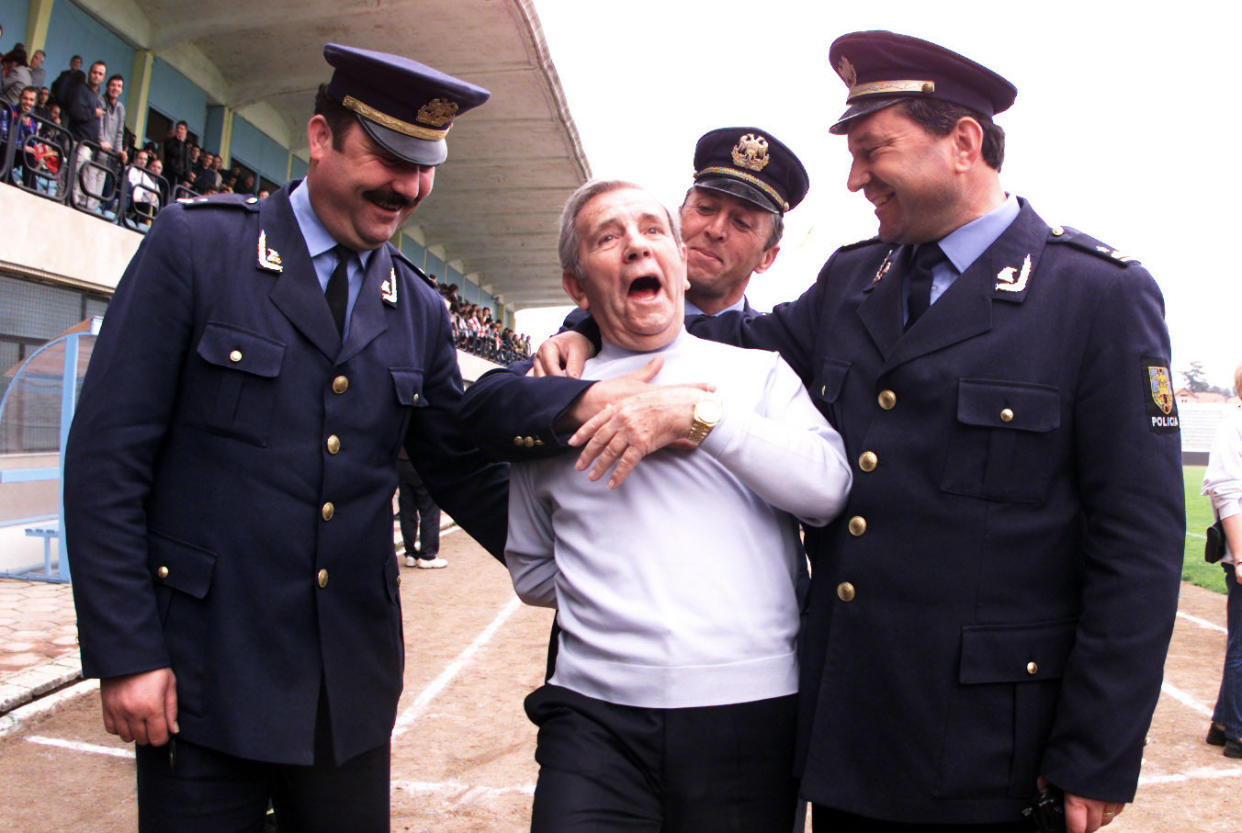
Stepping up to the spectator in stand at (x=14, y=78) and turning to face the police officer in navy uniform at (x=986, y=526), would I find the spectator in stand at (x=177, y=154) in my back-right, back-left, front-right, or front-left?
back-left

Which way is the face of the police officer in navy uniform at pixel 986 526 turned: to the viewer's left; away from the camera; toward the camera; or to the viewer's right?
to the viewer's left

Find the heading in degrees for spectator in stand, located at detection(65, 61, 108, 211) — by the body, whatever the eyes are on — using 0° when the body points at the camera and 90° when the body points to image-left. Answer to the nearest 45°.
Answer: approximately 315°

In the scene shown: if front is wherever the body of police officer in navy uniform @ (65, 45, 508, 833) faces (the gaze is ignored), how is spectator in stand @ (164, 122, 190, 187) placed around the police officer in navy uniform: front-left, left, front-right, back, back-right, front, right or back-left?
back-left

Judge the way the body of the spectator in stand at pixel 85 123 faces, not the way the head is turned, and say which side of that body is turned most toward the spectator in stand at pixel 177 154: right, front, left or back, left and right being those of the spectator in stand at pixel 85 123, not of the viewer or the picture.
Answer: left

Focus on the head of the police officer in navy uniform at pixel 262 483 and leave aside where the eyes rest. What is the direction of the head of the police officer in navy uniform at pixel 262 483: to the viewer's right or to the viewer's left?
to the viewer's right

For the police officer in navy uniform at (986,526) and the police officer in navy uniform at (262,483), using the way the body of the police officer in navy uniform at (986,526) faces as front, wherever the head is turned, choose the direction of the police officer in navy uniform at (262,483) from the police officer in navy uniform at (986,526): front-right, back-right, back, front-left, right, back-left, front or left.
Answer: front-right

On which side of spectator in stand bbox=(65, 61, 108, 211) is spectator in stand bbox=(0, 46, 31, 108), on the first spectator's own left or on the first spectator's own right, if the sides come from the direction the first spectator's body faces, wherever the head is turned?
on the first spectator's own right

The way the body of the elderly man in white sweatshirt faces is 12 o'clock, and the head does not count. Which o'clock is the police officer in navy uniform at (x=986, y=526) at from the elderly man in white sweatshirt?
The police officer in navy uniform is roughly at 9 o'clock from the elderly man in white sweatshirt.

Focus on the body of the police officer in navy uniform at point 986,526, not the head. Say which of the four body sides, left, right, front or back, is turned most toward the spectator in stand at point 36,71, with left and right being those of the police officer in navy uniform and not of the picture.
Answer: right

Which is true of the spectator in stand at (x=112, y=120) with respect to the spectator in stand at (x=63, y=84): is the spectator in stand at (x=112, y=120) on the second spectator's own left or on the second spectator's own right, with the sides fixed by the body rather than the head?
on the second spectator's own left

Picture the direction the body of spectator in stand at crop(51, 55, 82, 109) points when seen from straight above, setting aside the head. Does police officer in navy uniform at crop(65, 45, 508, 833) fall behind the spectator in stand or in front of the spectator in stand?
in front
